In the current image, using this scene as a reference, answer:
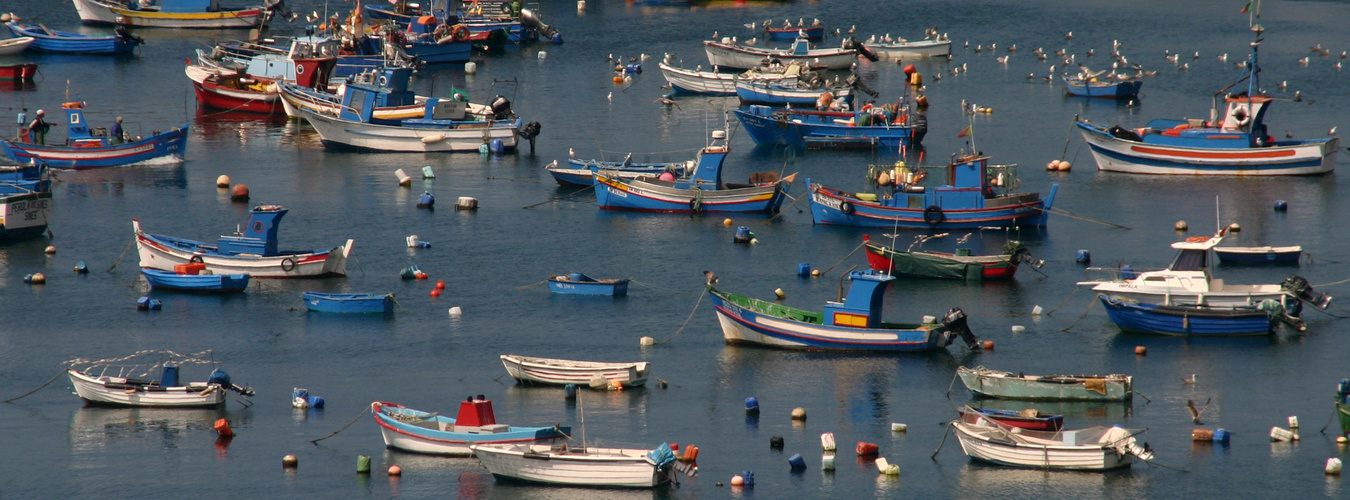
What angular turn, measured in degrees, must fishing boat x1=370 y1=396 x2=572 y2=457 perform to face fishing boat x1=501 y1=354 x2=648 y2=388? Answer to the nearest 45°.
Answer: approximately 135° to its right

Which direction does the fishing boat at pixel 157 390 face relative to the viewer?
to the viewer's left

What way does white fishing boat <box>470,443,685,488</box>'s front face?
to the viewer's left

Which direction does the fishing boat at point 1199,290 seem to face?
to the viewer's left

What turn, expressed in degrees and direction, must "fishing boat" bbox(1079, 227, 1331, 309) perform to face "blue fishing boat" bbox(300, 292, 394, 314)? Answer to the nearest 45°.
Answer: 0° — it already faces it

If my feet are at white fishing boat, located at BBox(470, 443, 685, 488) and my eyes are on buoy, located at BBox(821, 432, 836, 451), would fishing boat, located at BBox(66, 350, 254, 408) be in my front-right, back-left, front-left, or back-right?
back-left

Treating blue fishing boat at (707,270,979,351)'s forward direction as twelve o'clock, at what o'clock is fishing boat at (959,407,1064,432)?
The fishing boat is roughly at 8 o'clock from the blue fishing boat.

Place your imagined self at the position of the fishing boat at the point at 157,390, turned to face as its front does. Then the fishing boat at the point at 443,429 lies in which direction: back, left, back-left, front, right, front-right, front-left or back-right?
back-left

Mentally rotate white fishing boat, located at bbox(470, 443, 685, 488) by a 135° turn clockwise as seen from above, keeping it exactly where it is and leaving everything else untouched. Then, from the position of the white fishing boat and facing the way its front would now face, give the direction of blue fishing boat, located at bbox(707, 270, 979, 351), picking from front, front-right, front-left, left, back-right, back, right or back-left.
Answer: front

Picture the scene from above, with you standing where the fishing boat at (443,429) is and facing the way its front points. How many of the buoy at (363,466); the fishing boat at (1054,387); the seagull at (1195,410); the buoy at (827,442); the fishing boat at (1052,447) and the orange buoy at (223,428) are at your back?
4

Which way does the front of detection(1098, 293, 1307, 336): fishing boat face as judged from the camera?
facing to the left of the viewer

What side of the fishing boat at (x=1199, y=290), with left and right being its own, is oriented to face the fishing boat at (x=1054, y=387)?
left

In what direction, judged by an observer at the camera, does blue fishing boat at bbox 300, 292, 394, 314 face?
facing to the left of the viewer

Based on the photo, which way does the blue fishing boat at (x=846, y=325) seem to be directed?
to the viewer's left

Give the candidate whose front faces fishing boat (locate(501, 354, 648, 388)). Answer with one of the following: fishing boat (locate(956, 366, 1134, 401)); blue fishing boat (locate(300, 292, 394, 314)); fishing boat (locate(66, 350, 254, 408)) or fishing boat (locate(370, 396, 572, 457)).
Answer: fishing boat (locate(956, 366, 1134, 401))

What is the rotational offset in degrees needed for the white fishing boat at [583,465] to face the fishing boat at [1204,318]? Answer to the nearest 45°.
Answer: approximately 135° to its right

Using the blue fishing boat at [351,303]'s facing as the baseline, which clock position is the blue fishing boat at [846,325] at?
the blue fishing boat at [846,325] is roughly at 7 o'clock from the blue fishing boat at [351,303].

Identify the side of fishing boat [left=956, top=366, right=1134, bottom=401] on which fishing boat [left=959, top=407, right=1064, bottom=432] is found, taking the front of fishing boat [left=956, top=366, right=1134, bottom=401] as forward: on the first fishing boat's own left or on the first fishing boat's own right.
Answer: on the first fishing boat's own left

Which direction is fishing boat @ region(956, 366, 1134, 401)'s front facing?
to the viewer's left
